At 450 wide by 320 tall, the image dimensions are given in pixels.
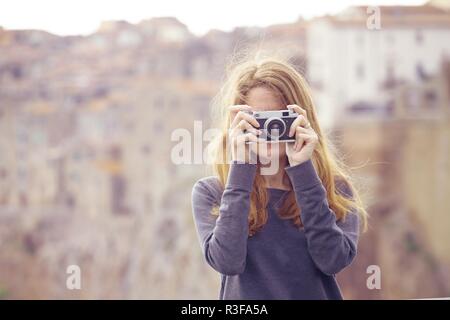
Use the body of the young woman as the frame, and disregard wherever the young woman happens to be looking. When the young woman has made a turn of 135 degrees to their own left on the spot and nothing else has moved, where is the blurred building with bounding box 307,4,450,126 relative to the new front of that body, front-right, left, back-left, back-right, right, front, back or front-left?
front-left

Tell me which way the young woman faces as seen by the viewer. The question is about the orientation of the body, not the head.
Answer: toward the camera

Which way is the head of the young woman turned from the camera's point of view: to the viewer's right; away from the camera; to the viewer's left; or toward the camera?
toward the camera
